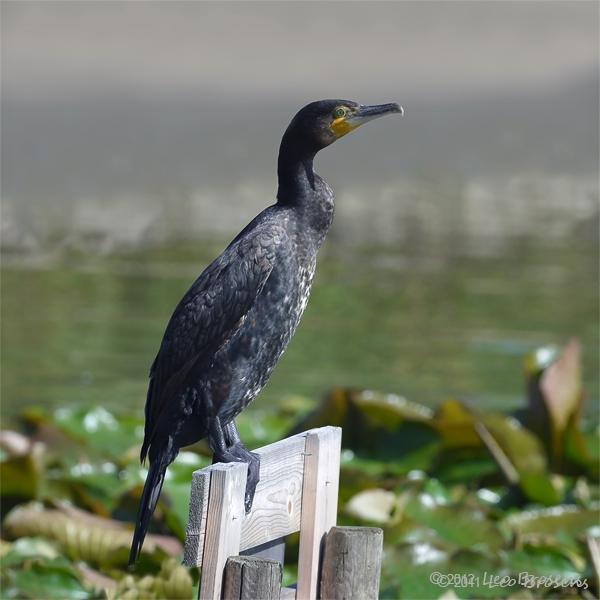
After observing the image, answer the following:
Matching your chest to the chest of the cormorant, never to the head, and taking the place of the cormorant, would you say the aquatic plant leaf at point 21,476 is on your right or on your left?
on your left

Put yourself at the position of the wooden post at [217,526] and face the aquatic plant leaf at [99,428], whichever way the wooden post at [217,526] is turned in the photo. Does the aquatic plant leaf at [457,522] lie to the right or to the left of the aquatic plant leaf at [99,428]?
right

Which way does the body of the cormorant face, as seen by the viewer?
to the viewer's right

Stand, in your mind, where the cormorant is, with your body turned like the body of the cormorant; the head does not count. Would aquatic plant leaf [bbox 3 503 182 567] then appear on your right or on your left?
on your left

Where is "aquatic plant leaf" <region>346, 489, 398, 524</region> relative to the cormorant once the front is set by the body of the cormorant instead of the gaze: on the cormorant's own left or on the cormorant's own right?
on the cormorant's own left

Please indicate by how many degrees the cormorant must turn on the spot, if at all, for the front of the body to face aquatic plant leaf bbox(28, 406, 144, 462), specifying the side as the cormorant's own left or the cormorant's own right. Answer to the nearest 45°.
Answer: approximately 90° to the cormorant's own left
